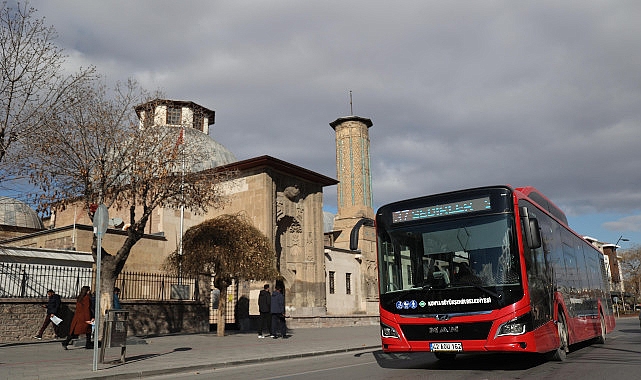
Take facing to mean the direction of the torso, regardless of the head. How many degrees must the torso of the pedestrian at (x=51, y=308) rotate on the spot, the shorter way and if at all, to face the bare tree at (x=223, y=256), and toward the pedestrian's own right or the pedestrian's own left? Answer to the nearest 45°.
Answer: approximately 180°

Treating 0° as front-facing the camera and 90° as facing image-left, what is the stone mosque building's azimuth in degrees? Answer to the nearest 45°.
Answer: approximately 315°

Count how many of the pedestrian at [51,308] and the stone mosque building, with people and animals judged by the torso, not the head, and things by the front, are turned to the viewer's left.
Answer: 1

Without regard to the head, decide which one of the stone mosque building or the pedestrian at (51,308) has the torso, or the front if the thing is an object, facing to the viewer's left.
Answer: the pedestrian

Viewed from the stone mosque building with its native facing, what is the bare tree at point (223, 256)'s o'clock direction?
The bare tree is roughly at 2 o'clock from the stone mosque building.

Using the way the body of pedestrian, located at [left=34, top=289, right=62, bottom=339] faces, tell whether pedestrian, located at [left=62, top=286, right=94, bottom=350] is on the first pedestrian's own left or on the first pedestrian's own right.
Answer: on the first pedestrian's own left

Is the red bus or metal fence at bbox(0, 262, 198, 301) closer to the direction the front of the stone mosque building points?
the red bus

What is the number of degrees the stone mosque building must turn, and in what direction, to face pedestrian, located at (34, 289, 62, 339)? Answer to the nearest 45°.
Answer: approximately 90° to its right
